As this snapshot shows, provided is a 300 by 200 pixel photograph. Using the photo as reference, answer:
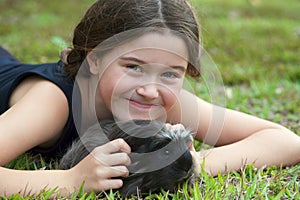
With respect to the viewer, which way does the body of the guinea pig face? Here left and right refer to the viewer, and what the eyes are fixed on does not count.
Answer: facing the viewer and to the right of the viewer
